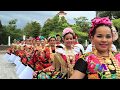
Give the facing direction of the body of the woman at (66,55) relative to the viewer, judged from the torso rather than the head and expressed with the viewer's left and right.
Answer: facing the viewer

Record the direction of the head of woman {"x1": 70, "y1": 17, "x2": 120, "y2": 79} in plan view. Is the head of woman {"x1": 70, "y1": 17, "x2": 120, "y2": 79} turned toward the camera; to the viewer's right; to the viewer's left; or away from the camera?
toward the camera

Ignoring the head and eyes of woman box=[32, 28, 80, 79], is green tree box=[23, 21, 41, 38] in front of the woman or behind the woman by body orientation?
behind

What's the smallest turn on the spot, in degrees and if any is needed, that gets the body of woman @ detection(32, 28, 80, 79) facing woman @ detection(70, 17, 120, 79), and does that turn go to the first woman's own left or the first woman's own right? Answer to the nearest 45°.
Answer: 0° — they already face them

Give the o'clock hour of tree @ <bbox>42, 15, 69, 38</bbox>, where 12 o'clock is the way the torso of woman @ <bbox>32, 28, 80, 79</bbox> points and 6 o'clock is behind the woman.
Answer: The tree is roughly at 6 o'clock from the woman.

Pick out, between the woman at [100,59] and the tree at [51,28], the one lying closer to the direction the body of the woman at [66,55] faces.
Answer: the woman

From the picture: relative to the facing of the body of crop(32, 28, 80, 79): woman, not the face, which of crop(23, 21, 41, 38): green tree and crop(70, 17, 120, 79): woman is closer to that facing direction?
the woman
